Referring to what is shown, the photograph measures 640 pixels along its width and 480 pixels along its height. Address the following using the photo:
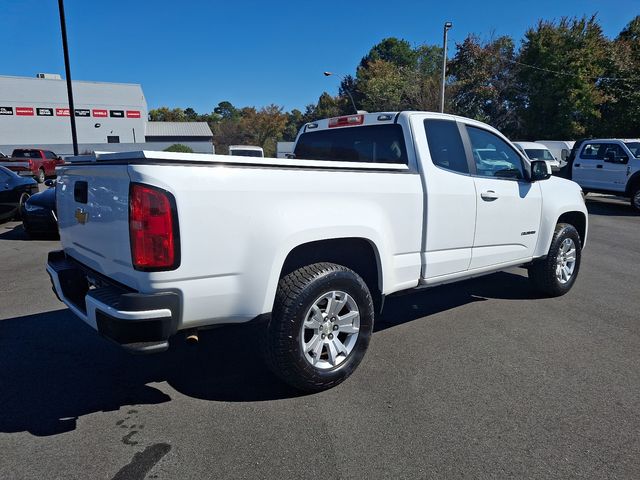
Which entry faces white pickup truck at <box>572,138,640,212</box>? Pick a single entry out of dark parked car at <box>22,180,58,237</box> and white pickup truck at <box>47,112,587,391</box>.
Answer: white pickup truck at <box>47,112,587,391</box>

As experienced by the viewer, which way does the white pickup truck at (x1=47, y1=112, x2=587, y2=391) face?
facing away from the viewer and to the right of the viewer

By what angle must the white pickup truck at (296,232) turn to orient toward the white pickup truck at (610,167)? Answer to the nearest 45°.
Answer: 0° — it already faces it

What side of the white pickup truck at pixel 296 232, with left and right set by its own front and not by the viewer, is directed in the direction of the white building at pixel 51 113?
left

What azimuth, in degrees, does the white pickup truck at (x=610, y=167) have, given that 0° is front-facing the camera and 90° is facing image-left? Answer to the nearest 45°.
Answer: approximately 315°
